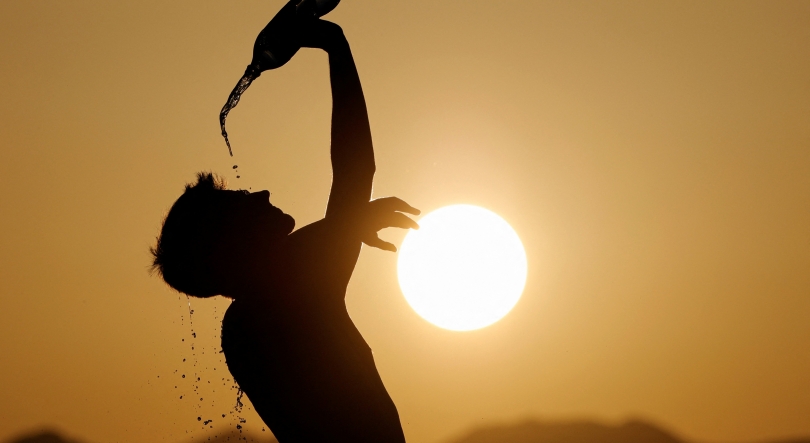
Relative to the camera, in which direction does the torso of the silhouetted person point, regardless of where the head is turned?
to the viewer's right

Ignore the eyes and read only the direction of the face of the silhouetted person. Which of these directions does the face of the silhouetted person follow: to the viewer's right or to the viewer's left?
to the viewer's right
